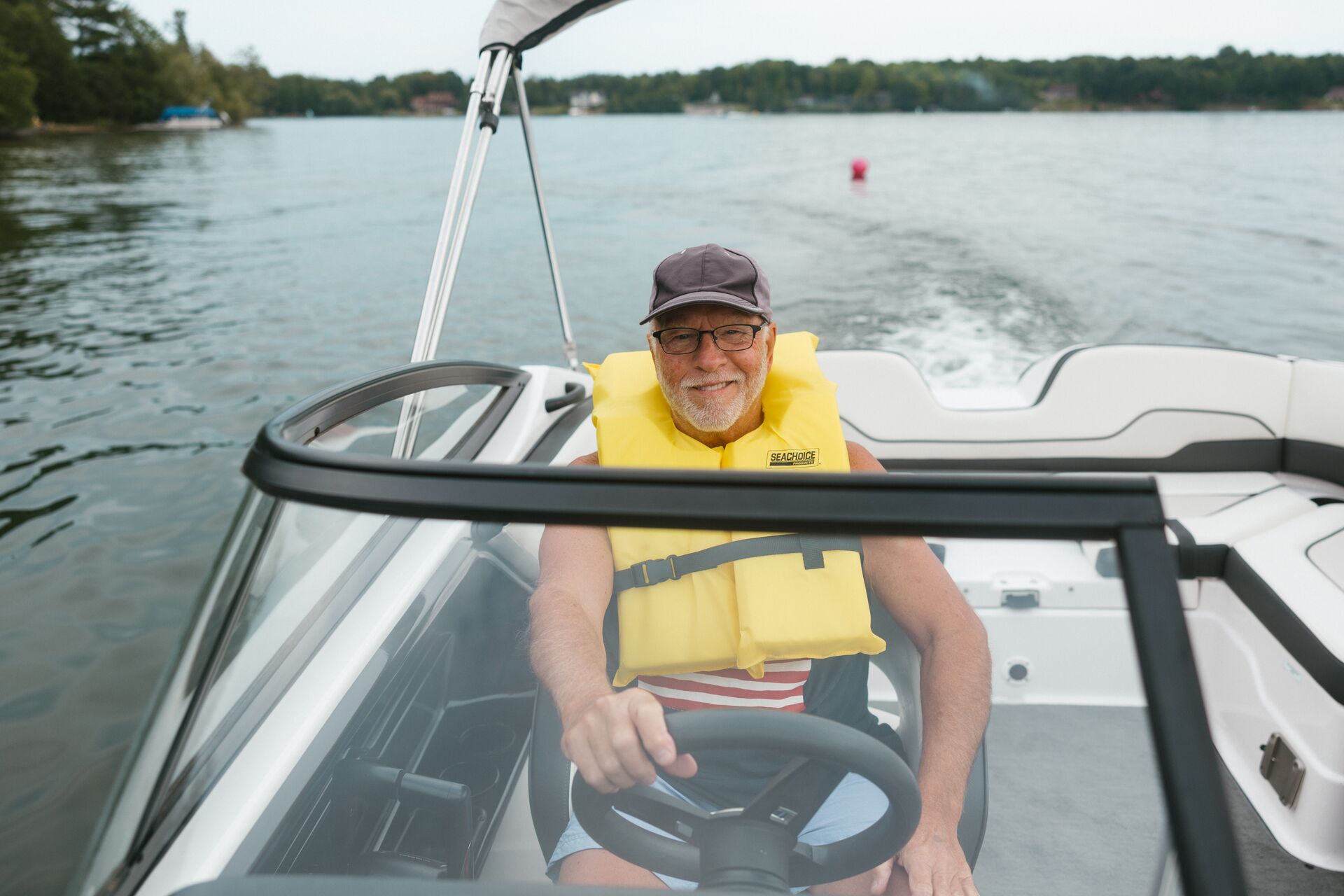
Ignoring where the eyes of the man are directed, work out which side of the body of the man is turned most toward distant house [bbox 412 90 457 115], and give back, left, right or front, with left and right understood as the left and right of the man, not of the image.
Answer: back

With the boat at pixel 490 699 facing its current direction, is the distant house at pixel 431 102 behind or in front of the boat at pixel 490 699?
behind

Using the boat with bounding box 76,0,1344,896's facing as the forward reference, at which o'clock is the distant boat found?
The distant boat is roughly at 5 o'clock from the boat.

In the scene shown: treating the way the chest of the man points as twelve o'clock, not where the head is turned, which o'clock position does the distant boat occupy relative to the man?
The distant boat is roughly at 5 o'clock from the man.

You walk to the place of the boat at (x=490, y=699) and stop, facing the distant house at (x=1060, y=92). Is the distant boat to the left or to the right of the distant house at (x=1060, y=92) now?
left

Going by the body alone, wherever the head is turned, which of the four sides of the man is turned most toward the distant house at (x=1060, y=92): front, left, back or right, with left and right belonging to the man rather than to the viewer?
back

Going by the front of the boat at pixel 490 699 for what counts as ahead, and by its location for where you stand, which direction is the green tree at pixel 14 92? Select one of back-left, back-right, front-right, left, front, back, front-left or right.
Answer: back-right

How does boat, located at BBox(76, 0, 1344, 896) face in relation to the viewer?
toward the camera

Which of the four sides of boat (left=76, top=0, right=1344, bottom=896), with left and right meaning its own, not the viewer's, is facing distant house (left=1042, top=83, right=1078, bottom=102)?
back
